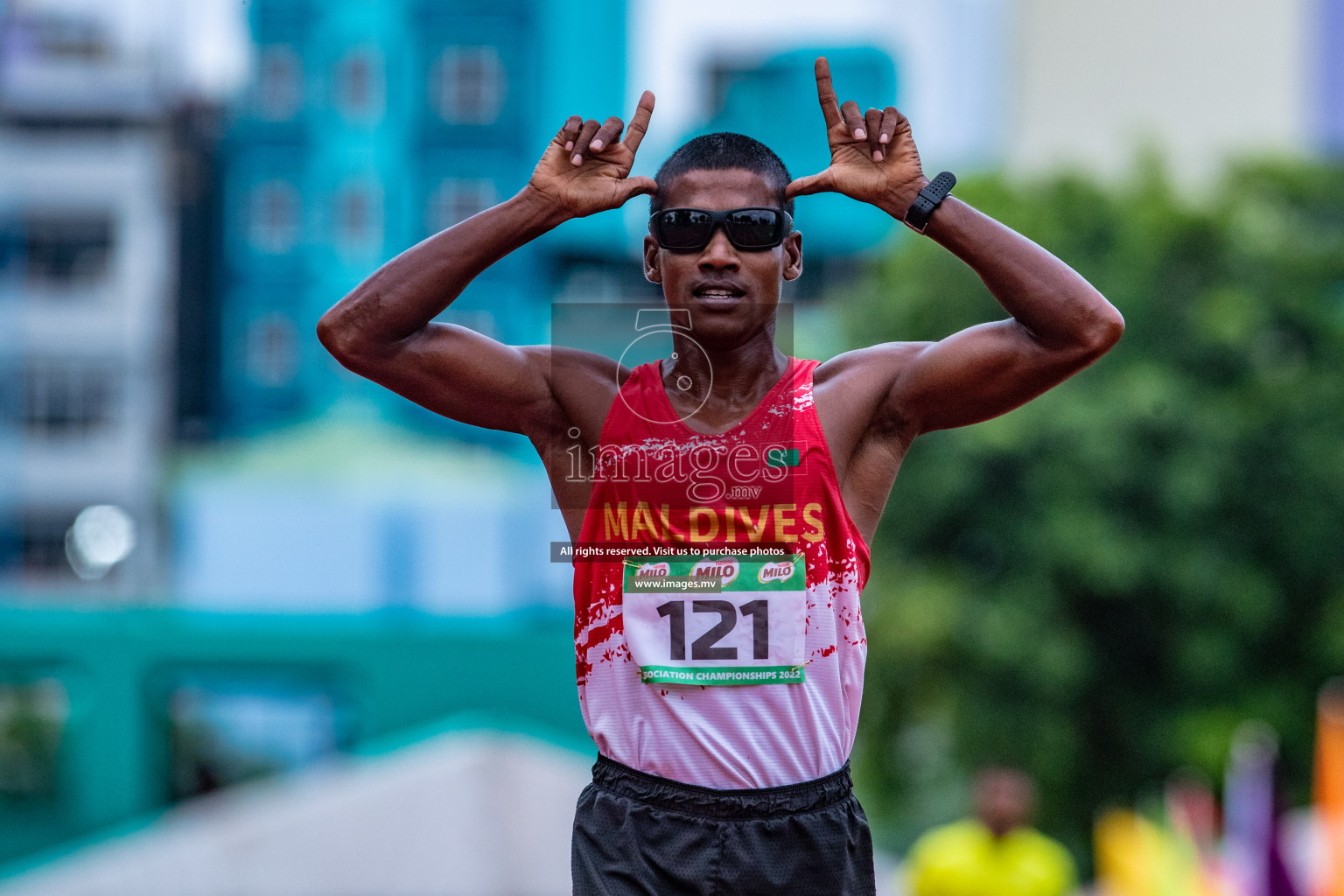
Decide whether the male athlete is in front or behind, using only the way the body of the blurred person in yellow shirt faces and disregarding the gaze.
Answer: in front

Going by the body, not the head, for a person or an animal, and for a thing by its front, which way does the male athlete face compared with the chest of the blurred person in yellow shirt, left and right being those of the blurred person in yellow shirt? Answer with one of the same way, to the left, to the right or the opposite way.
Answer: the same way

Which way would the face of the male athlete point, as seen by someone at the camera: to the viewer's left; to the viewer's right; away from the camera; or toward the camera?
toward the camera

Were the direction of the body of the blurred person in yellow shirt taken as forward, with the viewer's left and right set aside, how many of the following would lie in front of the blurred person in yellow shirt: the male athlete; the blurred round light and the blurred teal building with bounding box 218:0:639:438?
1

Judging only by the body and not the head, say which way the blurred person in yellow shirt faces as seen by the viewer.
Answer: toward the camera

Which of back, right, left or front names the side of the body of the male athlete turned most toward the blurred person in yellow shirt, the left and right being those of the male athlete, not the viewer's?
back

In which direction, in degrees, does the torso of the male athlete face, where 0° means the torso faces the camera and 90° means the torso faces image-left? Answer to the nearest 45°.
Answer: approximately 0°

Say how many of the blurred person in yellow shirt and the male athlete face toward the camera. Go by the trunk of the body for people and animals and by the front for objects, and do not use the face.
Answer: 2

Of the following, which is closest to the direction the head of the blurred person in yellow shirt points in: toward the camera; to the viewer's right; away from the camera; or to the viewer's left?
toward the camera

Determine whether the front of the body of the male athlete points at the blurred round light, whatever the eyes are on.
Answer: no

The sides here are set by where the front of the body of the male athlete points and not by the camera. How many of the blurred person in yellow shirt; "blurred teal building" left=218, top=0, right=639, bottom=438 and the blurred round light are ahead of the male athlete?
0

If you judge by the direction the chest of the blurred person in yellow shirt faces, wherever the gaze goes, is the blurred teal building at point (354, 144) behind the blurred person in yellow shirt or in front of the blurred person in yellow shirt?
behind

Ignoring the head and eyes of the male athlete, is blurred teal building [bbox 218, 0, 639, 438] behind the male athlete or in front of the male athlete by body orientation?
behind
